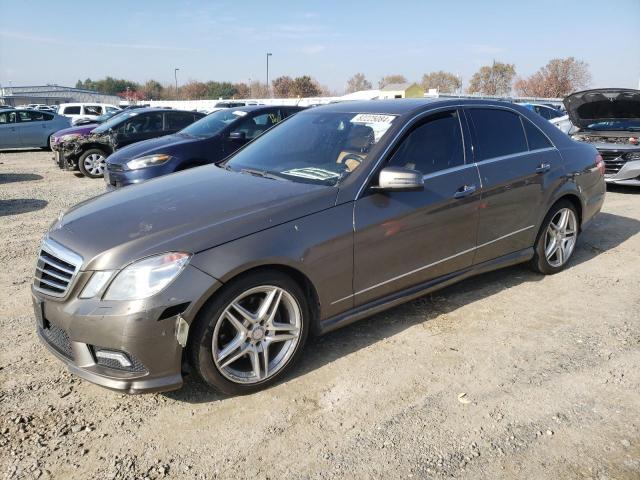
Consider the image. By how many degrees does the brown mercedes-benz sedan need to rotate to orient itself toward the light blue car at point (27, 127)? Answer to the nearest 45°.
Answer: approximately 90° to its right

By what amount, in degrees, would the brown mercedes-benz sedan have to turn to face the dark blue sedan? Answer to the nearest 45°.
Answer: approximately 135° to its right

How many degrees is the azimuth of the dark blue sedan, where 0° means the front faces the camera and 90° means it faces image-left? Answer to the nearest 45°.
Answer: approximately 45°

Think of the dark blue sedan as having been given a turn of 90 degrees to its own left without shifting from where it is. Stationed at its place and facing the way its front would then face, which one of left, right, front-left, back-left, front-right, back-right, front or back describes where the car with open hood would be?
front-left

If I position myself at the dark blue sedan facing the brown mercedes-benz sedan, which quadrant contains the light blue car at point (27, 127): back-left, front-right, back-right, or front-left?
back-right

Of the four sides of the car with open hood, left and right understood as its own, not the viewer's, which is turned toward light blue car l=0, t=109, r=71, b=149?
right

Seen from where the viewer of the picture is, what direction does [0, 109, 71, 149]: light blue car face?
facing to the left of the viewer

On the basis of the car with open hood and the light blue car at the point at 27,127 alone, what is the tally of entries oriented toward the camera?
1
